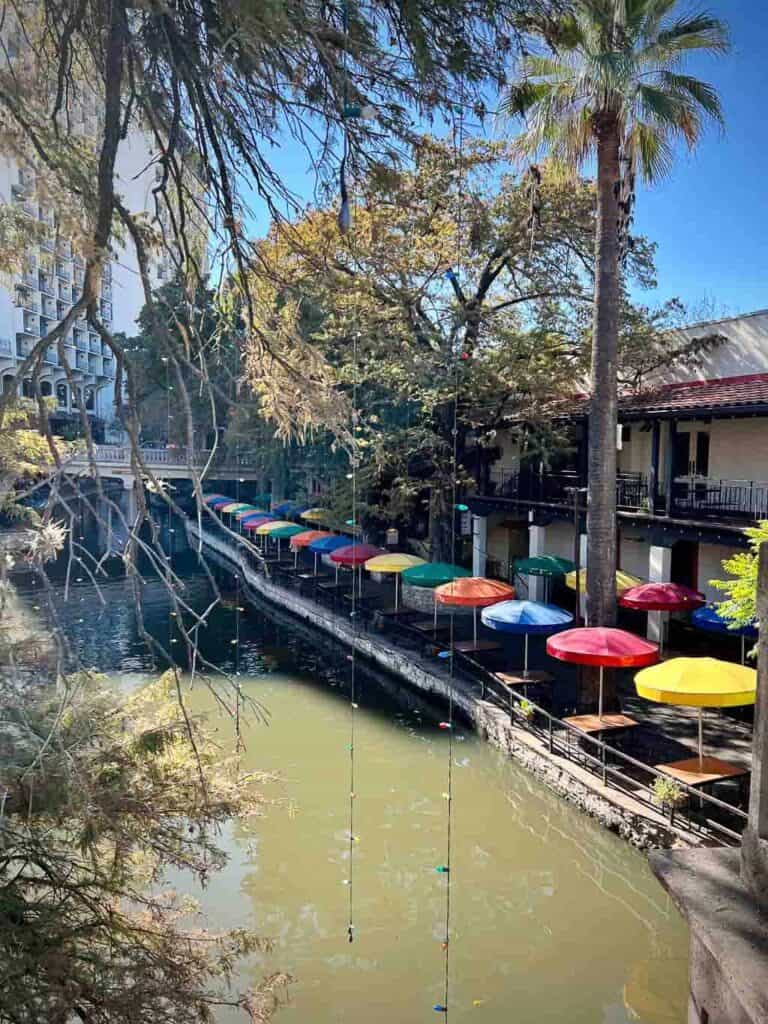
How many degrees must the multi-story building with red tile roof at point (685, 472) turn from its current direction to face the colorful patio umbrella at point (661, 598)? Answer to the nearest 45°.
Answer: approximately 45° to its left

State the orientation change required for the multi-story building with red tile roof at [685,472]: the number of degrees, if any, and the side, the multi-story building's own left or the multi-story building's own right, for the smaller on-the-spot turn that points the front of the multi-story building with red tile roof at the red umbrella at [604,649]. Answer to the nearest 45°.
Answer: approximately 45° to the multi-story building's own left

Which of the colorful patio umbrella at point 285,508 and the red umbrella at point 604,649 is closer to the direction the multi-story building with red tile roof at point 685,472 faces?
the red umbrella

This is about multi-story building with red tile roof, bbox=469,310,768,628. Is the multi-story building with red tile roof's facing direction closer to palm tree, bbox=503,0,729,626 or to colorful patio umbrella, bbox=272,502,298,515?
the palm tree

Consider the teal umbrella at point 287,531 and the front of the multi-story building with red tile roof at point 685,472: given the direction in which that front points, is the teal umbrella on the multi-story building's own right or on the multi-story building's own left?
on the multi-story building's own right

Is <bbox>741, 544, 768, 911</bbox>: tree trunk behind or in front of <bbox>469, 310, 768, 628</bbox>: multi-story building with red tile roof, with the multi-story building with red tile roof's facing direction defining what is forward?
in front

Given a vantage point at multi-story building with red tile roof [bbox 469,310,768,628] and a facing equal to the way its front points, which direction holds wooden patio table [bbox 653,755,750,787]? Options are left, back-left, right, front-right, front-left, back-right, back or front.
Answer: front-left

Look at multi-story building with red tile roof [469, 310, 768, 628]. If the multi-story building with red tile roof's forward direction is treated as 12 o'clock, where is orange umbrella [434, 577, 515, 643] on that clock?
The orange umbrella is roughly at 12 o'clock from the multi-story building with red tile roof.

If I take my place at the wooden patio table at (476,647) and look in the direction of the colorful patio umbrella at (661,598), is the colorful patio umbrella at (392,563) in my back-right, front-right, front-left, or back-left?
back-left

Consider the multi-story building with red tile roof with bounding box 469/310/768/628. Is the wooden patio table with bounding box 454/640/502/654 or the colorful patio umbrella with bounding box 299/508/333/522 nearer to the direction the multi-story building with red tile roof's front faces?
the wooden patio table
